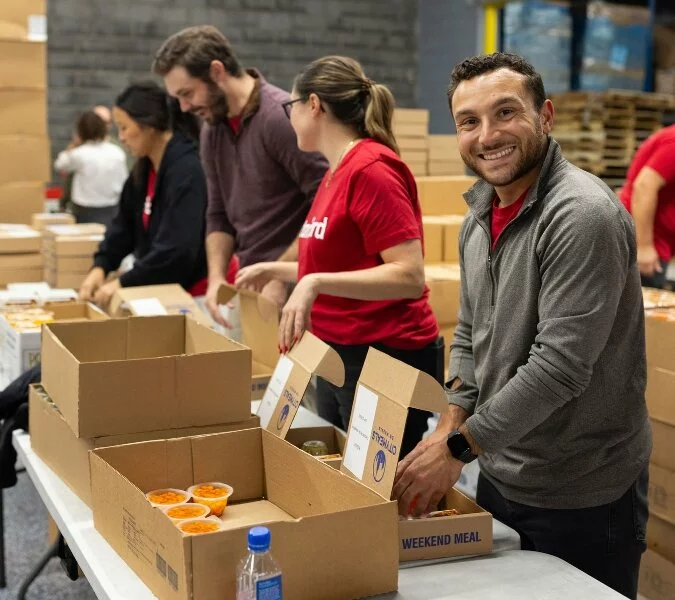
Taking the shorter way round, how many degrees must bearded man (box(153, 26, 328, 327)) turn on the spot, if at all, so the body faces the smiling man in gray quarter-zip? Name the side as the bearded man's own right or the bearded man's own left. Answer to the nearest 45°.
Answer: approximately 45° to the bearded man's own left

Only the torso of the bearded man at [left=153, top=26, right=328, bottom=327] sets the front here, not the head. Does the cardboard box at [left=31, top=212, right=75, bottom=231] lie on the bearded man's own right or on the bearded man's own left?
on the bearded man's own right

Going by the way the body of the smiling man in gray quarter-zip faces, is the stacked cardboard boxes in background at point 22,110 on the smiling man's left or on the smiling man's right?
on the smiling man's right

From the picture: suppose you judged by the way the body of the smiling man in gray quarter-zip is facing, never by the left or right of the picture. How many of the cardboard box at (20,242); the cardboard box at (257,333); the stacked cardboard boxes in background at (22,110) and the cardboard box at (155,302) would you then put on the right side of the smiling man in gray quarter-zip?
4

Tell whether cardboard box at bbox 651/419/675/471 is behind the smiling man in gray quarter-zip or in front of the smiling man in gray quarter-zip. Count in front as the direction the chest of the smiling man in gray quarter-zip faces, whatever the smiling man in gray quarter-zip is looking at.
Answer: behind

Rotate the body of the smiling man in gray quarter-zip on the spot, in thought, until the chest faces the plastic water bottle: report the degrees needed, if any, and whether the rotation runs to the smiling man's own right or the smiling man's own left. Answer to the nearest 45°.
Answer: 0° — they already face it

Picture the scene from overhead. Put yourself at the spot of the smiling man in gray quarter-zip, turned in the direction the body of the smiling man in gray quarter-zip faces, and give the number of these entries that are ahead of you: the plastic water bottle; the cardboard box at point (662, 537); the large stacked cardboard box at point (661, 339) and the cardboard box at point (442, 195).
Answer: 1

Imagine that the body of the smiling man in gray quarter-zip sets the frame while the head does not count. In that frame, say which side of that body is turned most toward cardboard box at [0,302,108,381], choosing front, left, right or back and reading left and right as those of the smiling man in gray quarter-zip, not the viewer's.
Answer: right

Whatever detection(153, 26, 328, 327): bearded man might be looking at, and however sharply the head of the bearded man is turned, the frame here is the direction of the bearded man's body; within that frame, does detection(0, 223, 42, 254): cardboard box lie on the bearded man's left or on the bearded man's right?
on the bearded man's right

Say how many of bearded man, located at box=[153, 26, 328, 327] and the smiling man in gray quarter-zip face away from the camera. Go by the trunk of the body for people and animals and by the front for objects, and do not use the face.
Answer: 0
